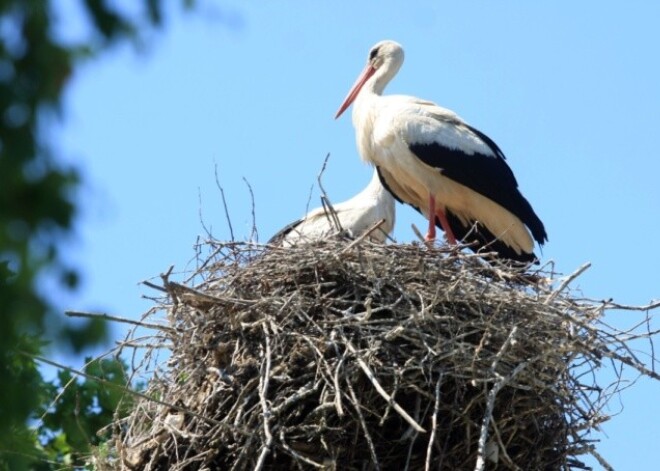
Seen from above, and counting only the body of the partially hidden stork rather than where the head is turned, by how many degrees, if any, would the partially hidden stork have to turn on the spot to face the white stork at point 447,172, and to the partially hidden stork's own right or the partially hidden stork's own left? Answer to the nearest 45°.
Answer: approximately 45° to the partially hidden stork's own right

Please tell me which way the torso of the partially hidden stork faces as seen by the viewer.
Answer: to the viewer's right
